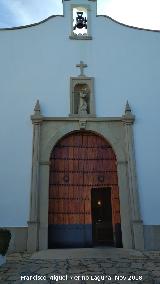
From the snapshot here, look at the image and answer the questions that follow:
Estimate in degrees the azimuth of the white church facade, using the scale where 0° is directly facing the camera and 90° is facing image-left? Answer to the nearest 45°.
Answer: approximately 0°

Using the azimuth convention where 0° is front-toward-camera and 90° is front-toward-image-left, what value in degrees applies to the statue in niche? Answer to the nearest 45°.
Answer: approximately 0°
